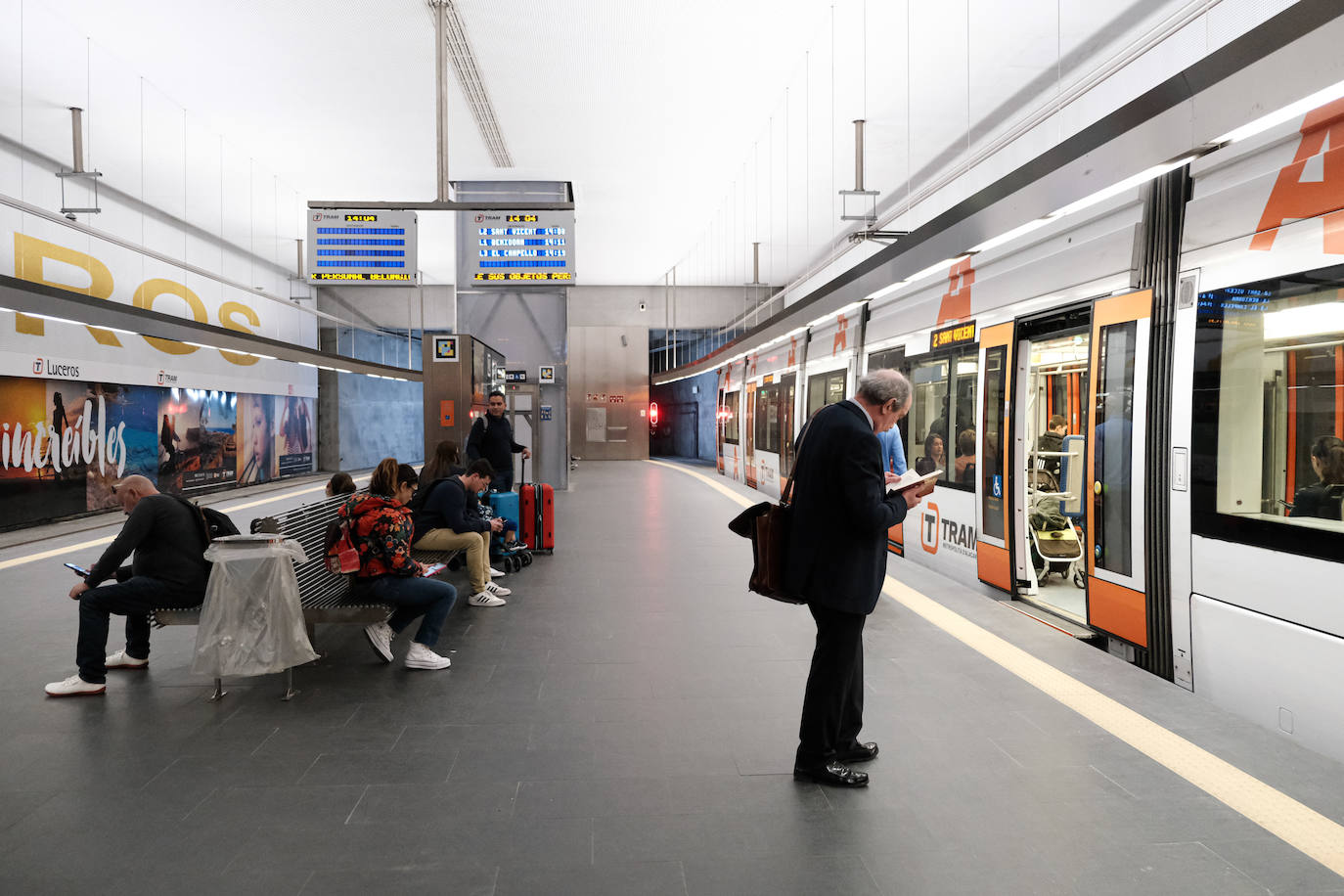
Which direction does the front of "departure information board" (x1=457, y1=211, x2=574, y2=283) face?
toward the camera

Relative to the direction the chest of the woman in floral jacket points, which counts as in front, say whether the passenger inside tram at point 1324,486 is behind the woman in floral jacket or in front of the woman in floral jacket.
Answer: in front

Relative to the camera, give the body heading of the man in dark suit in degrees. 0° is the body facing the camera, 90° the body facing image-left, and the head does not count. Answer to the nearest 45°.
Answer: approximately 270°

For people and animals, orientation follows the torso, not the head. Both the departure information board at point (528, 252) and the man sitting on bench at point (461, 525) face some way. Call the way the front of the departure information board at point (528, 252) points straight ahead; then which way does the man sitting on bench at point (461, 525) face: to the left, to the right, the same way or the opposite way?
to the left

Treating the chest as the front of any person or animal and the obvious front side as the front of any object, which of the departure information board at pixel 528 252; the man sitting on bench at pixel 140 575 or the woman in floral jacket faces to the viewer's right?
the woman in floral jacket

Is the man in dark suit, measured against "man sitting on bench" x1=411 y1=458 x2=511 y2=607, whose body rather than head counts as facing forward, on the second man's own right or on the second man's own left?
on the second man's own right

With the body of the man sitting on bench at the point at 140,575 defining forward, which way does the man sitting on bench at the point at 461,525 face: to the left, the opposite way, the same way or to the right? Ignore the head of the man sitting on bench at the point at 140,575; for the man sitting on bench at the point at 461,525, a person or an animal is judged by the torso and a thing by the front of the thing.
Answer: the opposite way

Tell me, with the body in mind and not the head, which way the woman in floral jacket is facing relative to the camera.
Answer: to the viewer's right

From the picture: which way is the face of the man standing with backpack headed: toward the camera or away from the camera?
toward the camera

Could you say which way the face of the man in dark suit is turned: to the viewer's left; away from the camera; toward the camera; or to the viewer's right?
to the viewer's right

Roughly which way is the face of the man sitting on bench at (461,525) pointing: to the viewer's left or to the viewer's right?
to the viewer's right

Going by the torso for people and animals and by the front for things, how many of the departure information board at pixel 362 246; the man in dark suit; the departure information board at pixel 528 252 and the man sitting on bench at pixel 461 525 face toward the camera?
2

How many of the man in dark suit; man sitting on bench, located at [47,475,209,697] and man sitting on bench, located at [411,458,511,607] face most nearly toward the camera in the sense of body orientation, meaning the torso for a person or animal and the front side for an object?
0

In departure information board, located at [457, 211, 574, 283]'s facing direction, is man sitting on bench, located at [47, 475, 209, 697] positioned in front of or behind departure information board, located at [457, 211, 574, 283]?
in front

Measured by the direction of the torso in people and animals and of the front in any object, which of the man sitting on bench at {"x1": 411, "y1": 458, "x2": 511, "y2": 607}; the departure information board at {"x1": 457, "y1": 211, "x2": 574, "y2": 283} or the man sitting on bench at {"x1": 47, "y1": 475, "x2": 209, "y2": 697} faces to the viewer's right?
the man sitting on bench at {"x1": 411, "y1": 458, "x2": 511, "y2": 607}

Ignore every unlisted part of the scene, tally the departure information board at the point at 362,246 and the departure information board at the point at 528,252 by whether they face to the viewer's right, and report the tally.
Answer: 0
